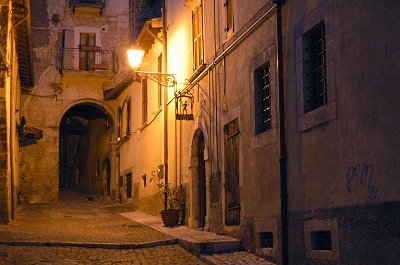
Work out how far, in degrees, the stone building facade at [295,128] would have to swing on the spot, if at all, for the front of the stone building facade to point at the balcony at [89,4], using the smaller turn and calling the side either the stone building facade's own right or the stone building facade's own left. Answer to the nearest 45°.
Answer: approximately 90° to the stone building facade's own right

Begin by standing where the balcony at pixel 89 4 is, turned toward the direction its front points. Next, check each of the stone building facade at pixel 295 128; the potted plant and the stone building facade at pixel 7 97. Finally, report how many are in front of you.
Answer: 3

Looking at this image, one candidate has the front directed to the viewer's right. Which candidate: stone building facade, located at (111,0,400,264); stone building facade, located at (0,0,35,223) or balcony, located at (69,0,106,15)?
stone building facade, located at (0,0,35,223)

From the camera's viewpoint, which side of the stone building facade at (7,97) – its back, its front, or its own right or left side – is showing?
right

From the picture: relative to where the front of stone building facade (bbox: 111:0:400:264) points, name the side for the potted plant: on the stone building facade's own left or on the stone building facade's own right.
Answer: on the stone building facade's own right

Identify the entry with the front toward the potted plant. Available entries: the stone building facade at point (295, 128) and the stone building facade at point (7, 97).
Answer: the stone building facade at point (7, 97)

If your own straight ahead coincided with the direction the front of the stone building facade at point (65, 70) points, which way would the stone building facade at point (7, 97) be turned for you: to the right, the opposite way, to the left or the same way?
to the left

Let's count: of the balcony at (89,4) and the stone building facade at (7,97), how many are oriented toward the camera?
1

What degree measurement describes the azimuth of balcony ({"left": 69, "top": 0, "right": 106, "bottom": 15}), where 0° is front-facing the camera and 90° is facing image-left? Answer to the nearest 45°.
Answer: approximately 0°
